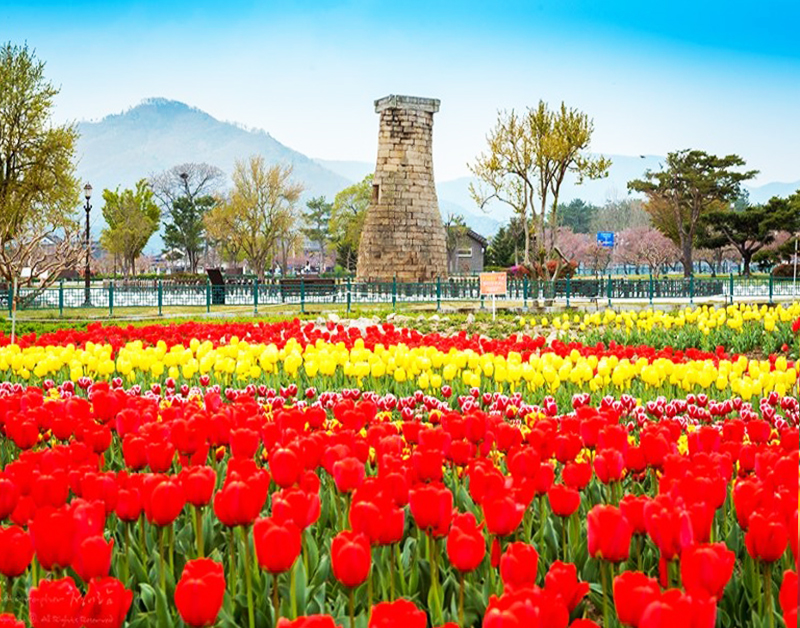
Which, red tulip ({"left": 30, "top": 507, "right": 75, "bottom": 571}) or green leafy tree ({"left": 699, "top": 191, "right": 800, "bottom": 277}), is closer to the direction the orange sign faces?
the red tulip

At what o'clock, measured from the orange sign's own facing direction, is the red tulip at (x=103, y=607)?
The red tulip is roughly at 12 o'clock from the orange sign.

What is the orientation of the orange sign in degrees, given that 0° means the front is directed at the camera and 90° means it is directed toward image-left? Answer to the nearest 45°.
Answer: approximately 0°

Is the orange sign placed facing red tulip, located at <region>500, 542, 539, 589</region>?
yes

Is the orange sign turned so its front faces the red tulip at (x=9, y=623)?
yes

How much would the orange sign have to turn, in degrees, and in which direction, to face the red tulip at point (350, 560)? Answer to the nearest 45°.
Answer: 0° — it already faces it

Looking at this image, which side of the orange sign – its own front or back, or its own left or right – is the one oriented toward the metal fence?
back

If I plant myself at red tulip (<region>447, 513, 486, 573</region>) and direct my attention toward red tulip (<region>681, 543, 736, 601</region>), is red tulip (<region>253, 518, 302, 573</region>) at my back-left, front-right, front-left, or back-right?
back-right

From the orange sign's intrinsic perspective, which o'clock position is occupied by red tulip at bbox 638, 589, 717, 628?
The red tulip is roughly at 12 o'clock from the orange sign.

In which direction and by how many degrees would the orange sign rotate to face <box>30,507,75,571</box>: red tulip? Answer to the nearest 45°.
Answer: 0° — it already faces it

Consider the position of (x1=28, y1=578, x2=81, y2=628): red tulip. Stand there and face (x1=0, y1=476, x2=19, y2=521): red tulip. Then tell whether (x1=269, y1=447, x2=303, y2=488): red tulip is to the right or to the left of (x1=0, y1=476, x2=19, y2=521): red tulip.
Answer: right

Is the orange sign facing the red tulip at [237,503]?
yes

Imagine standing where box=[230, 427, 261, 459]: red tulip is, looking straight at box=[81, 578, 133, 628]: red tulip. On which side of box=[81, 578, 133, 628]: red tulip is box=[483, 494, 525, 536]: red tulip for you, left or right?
left

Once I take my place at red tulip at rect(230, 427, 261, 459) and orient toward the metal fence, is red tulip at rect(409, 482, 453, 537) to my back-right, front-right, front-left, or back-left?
back-right

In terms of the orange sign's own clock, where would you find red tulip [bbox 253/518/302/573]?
The red tulip is roughly at 12 o'clock from the orange sign.

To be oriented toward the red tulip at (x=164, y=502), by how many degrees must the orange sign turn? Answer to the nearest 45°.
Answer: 0° — it already faces it
